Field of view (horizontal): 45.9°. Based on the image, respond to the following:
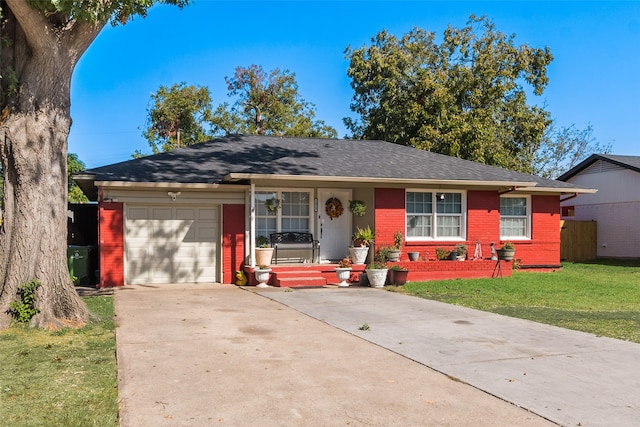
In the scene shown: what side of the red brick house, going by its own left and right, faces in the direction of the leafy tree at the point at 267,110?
back

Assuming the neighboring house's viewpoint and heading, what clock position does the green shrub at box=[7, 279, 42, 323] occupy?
The green shrub is roughly at 2 o'clock from the neighboring house.

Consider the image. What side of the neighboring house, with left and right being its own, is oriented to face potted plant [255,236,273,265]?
right

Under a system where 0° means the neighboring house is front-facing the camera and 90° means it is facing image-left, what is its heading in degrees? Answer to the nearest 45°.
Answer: approximately 315°

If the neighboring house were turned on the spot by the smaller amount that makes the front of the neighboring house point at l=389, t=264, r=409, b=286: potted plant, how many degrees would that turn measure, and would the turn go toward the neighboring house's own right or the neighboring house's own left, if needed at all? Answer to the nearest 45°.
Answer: approximately 45° to the neighboring house's own right

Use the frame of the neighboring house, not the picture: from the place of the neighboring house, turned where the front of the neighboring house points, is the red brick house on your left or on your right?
on your right

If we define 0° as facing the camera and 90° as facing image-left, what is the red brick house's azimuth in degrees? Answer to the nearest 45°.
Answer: approximately 0°
